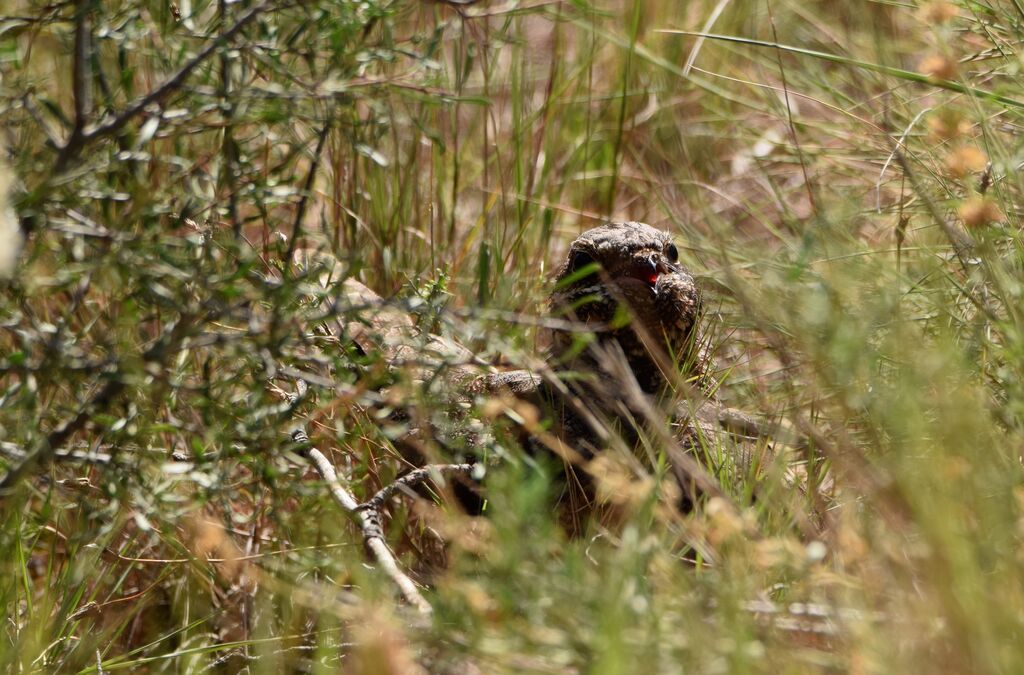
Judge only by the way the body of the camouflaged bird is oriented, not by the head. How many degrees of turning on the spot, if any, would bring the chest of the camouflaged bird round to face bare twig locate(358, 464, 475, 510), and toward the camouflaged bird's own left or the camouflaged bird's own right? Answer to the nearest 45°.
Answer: approximately 90° to the camouflaged bird's own right

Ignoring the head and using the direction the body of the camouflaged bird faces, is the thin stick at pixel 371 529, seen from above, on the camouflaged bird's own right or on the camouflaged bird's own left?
on the camouflaged bird's own right

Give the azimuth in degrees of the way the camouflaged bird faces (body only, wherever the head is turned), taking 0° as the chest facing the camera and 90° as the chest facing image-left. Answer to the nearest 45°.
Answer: approximately 315°
